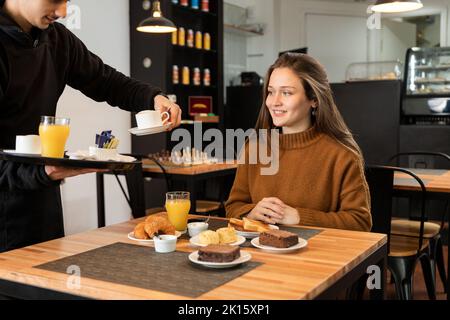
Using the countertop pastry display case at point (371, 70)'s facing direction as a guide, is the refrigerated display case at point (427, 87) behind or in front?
in front

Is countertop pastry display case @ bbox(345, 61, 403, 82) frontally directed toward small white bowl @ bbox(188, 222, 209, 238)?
yes

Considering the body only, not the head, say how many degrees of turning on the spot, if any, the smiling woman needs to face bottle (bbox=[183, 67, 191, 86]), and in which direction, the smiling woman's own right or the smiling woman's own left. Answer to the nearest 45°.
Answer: approximately 135° to the smiling woman's own right

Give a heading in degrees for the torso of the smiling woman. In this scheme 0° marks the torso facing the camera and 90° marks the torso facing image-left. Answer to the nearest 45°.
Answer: approximately 45°

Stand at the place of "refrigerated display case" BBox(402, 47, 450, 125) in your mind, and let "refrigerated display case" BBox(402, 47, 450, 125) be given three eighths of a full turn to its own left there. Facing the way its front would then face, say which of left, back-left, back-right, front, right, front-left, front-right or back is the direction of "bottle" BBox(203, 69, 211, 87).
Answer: back-left

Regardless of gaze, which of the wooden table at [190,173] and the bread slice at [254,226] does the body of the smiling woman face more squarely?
the bread slice

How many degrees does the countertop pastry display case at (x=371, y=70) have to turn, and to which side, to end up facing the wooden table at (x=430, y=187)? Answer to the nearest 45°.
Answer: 0° — it already faces it

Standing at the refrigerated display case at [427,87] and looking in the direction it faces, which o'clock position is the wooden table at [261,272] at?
The wooden table is roughly at 12 o'clock from the refrigerated display case.

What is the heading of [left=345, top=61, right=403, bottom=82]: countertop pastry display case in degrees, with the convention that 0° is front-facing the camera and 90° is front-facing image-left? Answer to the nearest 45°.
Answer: approximately 0°

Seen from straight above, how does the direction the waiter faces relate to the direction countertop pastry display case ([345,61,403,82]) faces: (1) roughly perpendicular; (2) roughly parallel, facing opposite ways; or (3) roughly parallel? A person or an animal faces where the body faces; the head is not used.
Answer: roughly perpendicular

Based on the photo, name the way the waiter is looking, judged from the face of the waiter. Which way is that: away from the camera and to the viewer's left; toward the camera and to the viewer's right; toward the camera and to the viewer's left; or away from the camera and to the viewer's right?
toward the camera and to the viewer's right

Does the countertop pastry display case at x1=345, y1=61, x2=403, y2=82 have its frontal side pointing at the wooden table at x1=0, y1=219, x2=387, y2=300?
yes
